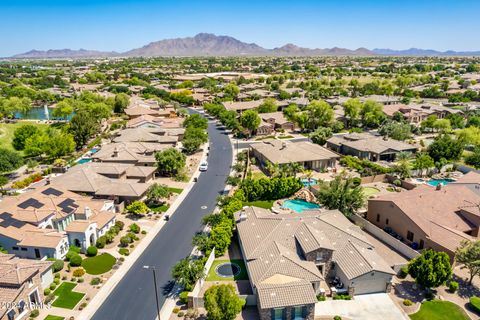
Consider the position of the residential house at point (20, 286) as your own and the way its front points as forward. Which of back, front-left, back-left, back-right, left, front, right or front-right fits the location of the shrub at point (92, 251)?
left

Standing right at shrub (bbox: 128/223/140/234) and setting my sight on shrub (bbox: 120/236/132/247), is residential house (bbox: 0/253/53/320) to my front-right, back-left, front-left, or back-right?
front-right

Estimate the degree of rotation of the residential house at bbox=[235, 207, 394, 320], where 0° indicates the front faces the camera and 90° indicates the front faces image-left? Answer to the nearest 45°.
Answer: approximately 0°

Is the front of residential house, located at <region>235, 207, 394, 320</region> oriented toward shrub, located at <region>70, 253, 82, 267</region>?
no

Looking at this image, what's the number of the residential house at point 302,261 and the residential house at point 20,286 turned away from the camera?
0

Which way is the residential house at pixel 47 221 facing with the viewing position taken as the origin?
facing the viewer and to the right of the viewer

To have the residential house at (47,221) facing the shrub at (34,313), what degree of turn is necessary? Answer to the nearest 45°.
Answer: approximately 45° to its right

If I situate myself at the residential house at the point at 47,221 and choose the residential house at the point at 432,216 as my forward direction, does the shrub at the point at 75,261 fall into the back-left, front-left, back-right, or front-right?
front-right

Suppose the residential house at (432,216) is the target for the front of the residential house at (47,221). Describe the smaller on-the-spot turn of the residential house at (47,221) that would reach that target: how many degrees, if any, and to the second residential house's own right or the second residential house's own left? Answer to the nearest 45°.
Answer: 0° — it already faces it

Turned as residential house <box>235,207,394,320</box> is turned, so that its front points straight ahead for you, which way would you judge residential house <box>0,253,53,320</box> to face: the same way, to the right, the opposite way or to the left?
to the left

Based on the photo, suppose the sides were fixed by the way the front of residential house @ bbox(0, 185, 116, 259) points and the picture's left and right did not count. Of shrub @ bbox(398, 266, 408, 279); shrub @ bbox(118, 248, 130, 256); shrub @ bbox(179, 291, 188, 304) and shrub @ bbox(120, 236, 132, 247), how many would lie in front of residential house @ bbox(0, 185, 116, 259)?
4

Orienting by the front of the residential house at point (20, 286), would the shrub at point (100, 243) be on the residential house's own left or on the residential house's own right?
on the residential house's own left

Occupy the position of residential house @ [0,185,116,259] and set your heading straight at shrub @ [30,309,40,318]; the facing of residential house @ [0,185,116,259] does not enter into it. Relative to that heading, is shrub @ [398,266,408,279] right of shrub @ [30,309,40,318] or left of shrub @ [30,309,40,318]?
left

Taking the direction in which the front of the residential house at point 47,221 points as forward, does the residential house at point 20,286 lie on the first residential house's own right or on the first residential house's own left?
on the first residential house's own right

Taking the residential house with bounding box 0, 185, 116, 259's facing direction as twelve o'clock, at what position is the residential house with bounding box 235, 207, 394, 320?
the residential house with bounding box 235, 207, 394, 320 is roughly at 12 o'clock from the residential house with bounding box 0, 185, 116, 259.

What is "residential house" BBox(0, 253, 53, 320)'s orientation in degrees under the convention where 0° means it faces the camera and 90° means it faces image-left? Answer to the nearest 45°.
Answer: approximately 315°

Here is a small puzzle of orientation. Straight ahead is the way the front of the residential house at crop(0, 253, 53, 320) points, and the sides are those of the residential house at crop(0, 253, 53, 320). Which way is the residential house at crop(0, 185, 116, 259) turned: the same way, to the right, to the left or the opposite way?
the same way

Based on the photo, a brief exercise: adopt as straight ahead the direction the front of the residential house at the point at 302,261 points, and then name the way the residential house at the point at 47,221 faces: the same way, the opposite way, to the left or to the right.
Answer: to the left

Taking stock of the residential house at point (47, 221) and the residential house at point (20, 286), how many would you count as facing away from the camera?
0
